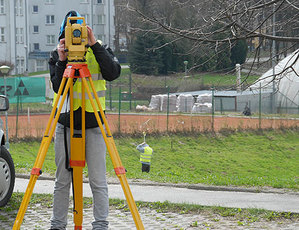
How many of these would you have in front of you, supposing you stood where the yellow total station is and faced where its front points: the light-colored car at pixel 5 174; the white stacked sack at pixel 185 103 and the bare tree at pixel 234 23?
0

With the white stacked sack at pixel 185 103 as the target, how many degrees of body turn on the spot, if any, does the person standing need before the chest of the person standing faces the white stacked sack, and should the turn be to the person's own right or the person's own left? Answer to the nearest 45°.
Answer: approximately 180°

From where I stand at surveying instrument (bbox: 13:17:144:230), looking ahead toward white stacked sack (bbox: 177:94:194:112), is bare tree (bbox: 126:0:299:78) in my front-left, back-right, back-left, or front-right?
front-right

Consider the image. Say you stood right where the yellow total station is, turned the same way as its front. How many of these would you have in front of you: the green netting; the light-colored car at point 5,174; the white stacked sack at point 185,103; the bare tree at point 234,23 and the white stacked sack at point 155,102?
0

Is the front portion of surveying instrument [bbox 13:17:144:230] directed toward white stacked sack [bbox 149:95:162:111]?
no

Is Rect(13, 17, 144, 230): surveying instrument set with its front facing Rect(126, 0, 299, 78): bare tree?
no

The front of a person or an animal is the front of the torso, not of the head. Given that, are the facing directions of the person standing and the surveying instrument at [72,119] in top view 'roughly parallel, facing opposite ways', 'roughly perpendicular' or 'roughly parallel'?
roughly parallel

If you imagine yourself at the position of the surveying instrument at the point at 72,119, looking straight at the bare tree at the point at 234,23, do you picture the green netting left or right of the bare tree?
left

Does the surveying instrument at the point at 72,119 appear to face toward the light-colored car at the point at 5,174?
no

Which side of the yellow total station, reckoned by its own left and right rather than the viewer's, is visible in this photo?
front

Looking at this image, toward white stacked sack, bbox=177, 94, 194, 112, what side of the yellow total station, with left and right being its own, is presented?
back

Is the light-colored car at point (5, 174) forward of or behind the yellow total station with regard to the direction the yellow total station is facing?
behind

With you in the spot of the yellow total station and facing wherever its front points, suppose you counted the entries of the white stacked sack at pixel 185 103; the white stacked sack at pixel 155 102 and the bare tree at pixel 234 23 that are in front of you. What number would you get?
0

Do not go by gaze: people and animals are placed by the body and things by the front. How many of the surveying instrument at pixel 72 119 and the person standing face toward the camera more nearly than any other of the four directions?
2

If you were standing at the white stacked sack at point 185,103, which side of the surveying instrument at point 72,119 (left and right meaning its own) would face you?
back

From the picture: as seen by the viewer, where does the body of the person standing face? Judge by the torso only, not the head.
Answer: toward the camera
